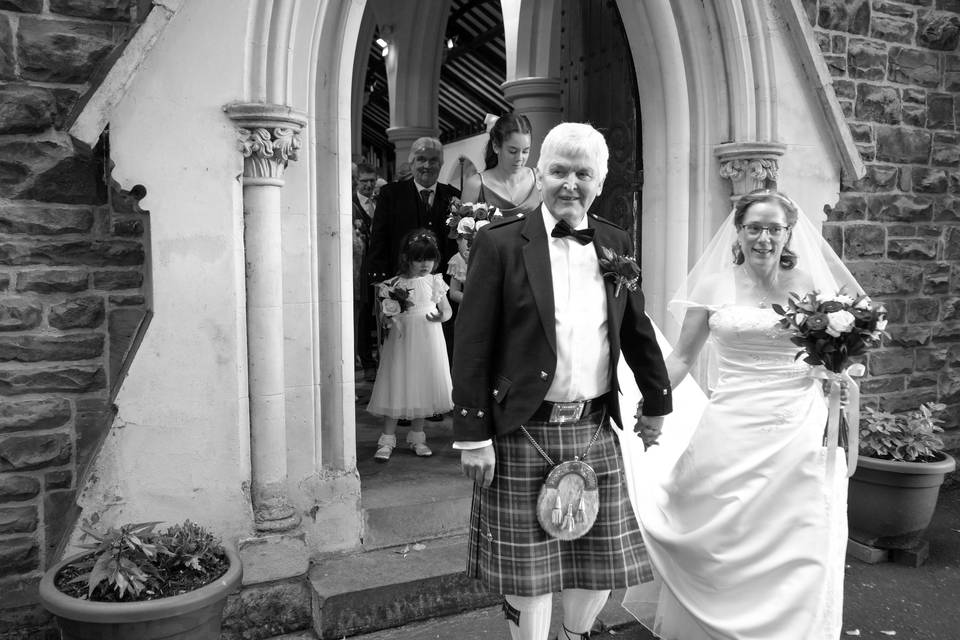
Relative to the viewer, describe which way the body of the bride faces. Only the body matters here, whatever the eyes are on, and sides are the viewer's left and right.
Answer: facing the viewer

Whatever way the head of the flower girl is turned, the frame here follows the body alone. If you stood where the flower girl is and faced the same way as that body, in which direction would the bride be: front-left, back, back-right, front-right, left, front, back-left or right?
front-left

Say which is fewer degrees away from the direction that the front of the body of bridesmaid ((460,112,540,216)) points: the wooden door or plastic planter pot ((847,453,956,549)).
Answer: the plastic planter pot

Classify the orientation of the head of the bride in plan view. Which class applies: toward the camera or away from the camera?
toward the camera

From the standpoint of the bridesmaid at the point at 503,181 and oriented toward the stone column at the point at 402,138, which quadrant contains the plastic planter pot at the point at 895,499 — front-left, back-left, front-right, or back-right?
back-right

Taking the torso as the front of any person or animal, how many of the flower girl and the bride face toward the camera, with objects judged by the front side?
2

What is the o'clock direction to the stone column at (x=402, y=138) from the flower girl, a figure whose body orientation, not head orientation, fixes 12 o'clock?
The stone column is roughly at 6 o'clock from the flower girl.

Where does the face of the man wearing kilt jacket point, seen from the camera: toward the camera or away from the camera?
toward the camera

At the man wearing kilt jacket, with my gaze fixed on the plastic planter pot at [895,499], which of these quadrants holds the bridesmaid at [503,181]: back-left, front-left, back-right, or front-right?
front-left

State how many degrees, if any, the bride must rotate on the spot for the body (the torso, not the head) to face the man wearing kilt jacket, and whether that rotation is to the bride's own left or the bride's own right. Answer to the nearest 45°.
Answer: approximately 45° to the bride's own right

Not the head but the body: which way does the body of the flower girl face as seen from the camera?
toward the camera

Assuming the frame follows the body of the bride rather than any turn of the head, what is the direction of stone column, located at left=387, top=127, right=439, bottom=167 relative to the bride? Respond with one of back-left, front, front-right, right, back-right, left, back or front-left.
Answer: back-right

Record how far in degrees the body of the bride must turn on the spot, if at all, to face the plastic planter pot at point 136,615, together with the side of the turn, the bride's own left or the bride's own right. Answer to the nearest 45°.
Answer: approximately 45° to the bride's own right
